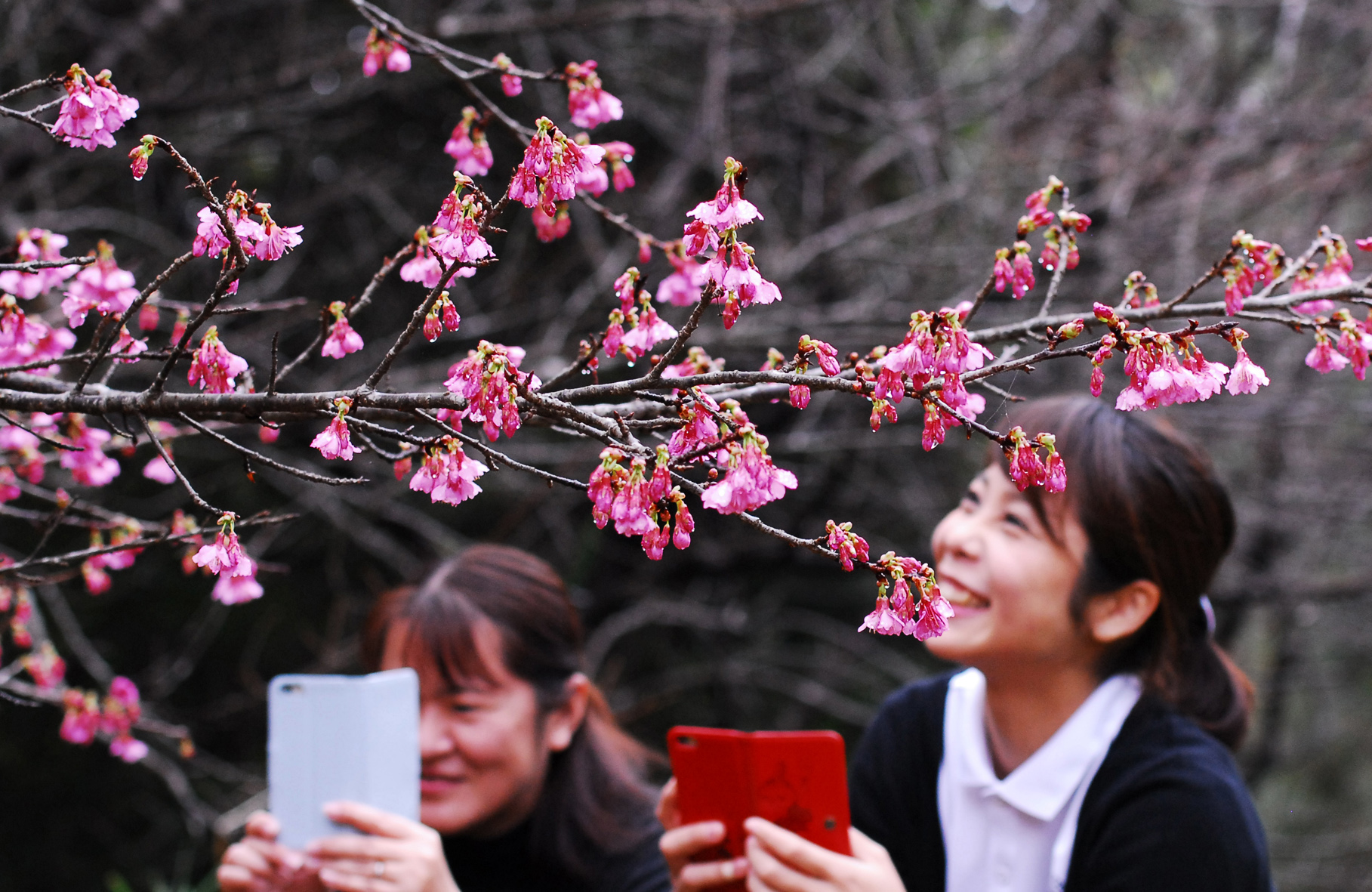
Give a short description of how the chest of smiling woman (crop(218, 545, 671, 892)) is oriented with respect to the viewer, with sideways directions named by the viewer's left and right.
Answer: facing the viewer and to the left of the viewer

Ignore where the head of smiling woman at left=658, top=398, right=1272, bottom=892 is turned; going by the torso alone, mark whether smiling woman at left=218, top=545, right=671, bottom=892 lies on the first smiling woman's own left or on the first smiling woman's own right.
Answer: on the first smiling woman's own right

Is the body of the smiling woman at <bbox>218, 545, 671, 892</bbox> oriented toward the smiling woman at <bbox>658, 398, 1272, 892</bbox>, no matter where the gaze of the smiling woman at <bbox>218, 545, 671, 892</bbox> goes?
no

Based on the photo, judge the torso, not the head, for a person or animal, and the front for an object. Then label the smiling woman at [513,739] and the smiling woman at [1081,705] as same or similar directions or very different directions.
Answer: same or similar directions

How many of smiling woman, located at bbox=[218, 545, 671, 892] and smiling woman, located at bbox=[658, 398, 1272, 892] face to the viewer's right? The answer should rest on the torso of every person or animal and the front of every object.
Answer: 0

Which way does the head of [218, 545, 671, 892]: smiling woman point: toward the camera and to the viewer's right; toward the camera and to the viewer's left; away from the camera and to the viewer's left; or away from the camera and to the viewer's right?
toward the camera and to the viewer's left

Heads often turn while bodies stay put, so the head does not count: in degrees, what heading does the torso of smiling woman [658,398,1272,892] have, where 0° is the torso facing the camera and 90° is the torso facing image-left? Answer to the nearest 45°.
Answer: approximately 45°
